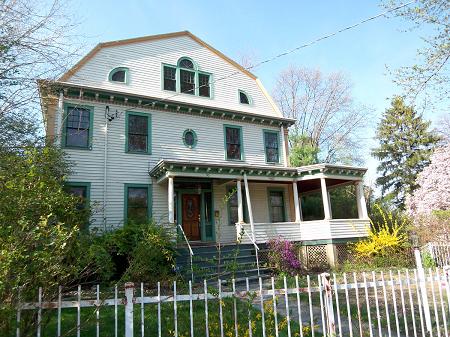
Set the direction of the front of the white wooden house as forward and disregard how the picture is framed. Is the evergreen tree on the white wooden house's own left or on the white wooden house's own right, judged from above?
on the white wooden house's own left

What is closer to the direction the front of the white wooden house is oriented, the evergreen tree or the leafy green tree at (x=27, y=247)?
the leafy green tree

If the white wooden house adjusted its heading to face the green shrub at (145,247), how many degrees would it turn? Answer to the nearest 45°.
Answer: approximately 45° to its right

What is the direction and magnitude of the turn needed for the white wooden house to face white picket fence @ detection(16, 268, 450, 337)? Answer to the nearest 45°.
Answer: approximately 45° to its right

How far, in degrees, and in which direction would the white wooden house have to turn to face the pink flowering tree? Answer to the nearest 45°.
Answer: approximately 90° to its left

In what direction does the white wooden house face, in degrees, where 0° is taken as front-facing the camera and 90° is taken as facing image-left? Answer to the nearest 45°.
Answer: approximately 315°
